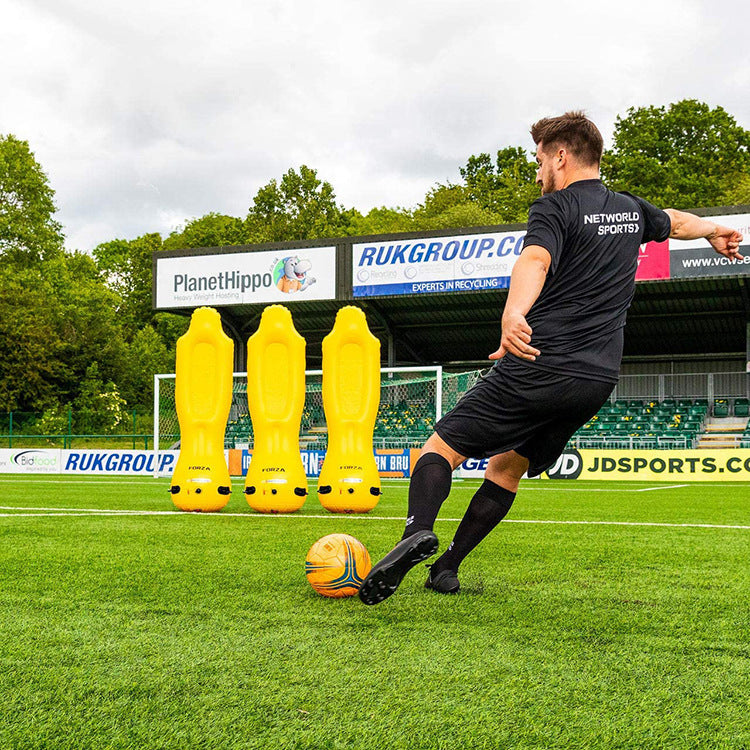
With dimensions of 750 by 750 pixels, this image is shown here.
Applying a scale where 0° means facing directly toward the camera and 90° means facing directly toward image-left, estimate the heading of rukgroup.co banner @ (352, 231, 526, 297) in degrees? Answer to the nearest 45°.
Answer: approximately 0°

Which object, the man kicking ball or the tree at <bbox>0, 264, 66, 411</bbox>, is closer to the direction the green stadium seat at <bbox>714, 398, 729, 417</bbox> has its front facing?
the man kicking ball

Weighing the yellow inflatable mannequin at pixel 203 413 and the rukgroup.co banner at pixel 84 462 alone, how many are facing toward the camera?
2

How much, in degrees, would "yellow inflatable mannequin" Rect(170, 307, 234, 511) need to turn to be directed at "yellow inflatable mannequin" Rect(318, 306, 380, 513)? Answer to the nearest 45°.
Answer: approximately 90° to its left

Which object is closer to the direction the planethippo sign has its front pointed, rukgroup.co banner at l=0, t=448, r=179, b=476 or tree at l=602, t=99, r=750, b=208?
the rukgroup.co banner

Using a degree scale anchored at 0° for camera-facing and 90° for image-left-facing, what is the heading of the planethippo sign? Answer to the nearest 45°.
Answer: approximately 0°

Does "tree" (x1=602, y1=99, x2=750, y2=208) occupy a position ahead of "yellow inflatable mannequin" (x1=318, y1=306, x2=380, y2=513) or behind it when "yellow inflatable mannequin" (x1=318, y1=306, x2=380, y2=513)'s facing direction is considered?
behind

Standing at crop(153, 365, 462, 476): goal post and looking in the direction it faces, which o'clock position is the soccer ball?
The soccer ball is roughly at 12 o'clock from the goal post.
